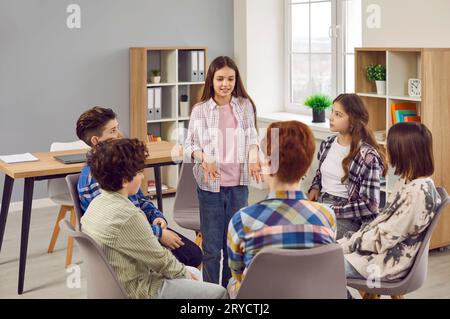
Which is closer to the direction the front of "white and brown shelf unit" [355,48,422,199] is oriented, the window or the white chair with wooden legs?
the white chair with wooden legs

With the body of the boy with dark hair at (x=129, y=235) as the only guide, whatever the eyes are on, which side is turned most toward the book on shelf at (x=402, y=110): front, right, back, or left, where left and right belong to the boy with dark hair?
front

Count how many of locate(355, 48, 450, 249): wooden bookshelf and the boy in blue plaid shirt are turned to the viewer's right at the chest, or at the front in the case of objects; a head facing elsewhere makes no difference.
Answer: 1

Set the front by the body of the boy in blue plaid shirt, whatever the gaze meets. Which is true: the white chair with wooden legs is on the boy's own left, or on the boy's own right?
on the boy's own left

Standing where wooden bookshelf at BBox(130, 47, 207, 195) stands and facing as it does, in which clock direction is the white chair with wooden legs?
The white chair with wooden legs is roughly at 2 o'clock from the wooden bookshelf.

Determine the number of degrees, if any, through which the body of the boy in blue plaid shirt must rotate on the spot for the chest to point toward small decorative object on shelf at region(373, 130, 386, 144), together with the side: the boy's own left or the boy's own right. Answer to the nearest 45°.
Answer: approximately 45° to the boy's own left

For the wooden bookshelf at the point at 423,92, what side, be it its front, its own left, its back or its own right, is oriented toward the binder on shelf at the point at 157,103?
right

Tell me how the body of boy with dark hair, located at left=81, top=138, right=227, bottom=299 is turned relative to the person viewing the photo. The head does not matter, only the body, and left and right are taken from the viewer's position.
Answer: facing away from the viewer and to the right of the viewer

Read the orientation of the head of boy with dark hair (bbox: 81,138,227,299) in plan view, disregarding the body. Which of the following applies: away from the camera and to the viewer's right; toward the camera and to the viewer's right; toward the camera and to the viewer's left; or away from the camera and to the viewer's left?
away from the camera and to the viewer's right

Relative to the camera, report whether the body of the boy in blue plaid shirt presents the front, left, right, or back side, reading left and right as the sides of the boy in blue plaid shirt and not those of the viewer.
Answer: right

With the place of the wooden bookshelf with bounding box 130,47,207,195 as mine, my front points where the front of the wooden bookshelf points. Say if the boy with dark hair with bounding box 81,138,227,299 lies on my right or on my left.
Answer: on my right

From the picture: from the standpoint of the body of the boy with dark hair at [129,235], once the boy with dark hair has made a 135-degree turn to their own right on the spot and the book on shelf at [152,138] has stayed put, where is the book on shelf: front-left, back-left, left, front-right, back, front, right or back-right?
back

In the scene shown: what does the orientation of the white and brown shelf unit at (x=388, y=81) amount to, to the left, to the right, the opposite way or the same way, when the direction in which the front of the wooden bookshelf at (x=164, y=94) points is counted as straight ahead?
to the right

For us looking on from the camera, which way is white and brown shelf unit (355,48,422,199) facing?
facing the viewer and to the left of the viewer
